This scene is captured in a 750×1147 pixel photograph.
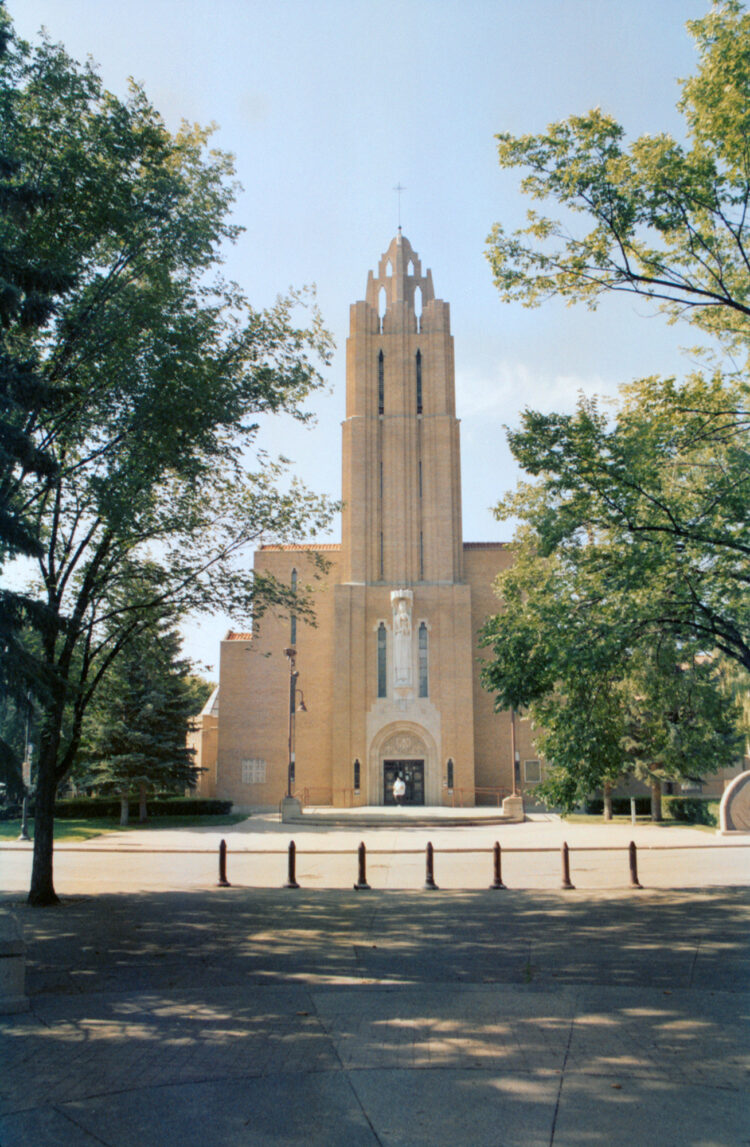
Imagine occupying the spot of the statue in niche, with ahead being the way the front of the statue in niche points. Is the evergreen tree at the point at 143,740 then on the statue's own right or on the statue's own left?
on the statue's own right

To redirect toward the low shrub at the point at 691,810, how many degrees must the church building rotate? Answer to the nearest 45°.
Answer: approximately 45° to its left

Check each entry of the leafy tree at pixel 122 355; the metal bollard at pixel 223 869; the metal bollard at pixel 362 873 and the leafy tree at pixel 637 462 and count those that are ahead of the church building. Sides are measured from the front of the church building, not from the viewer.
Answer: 4

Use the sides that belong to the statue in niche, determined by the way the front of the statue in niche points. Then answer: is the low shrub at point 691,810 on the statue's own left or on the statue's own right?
on the statue's own left

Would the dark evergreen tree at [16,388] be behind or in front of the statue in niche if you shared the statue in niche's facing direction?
in front

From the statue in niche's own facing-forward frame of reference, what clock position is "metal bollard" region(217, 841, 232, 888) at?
The metal bollard is roughly at 12 o'clock from the statue in niche.

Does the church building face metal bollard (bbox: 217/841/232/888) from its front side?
yes

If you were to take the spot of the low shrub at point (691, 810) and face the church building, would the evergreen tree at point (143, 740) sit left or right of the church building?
left

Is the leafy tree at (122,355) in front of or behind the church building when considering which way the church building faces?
in front

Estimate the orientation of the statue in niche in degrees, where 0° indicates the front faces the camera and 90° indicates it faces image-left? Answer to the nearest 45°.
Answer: approximately 0°

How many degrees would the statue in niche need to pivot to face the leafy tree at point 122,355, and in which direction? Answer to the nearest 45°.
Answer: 0° — it already faces it

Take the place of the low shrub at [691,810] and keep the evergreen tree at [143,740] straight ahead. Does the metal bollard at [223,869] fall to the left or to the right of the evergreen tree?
left

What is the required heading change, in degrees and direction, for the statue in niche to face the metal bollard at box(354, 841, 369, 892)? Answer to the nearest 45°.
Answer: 0° — it already faces it
